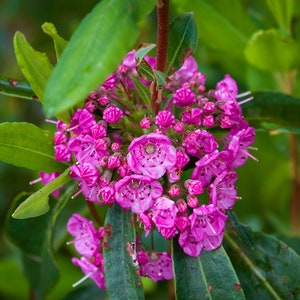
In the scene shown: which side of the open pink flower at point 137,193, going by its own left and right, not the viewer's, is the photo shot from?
front

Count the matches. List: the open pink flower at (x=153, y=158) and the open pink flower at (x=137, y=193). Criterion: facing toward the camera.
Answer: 2

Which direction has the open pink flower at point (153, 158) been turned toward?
toward the camera

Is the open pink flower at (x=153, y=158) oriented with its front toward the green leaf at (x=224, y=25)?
no

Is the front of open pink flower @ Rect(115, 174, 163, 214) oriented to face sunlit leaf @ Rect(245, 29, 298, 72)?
no

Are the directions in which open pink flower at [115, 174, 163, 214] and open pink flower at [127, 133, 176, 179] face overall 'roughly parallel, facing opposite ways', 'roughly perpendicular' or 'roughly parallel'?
roughly parallel

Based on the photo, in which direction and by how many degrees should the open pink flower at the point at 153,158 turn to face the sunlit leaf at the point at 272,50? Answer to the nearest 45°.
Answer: approximately 135° to its left
